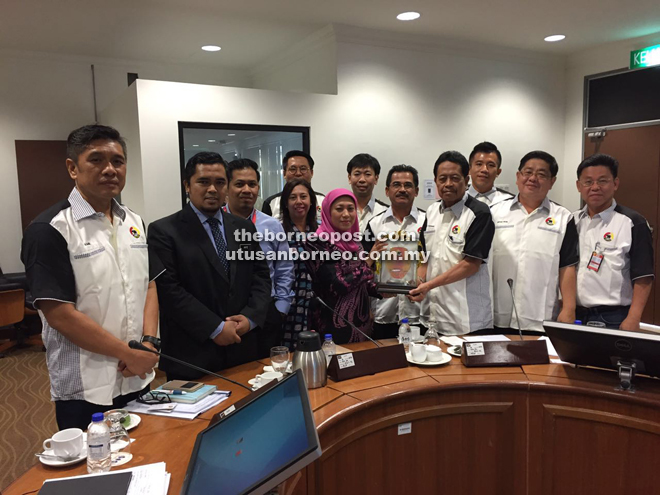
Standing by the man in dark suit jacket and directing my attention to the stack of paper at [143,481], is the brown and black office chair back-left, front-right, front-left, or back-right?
back-right

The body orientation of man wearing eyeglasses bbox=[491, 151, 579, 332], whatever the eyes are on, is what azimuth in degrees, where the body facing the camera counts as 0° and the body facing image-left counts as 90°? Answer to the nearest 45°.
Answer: approximately 0°

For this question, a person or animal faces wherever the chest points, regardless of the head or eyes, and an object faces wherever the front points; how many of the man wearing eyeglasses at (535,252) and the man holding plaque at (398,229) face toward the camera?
2

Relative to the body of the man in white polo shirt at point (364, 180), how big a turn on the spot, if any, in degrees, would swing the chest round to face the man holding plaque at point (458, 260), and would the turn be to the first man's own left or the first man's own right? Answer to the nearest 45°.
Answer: approximately 45° to the first man's own left

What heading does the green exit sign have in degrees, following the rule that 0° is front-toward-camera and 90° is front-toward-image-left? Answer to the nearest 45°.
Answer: approximately 45°

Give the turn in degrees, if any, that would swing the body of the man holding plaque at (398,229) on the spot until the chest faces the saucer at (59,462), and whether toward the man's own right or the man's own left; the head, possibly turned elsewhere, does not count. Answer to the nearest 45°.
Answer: approximately 45° to the man's own right
